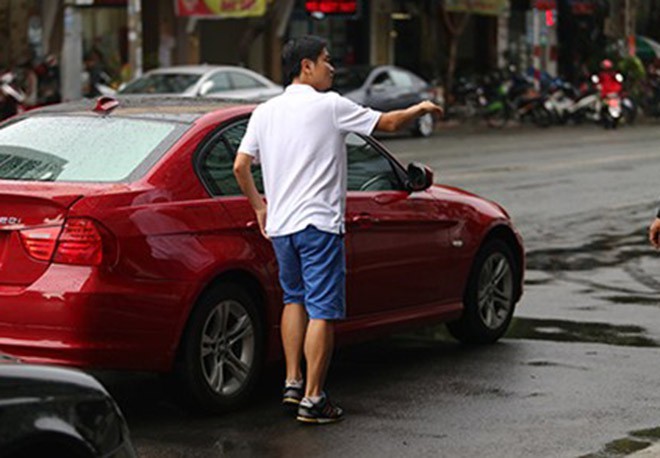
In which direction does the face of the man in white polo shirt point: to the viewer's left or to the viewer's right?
to the viewer's right

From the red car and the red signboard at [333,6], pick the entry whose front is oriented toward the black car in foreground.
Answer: the red signboard

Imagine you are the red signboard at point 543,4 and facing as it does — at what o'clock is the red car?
The red car is roughly at 12 o'clock from the red signboard.

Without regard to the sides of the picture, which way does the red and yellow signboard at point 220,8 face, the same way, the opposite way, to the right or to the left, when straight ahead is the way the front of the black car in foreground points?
to the right

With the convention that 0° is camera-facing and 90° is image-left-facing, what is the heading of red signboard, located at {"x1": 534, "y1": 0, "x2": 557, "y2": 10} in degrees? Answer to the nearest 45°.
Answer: approximately 0°

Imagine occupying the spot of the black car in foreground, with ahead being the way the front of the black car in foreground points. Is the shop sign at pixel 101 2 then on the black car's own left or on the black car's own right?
on the black car's own left

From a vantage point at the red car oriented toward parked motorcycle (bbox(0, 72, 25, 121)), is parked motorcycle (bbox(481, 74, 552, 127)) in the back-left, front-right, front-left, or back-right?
front-right

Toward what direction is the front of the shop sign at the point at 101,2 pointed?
toward the camera

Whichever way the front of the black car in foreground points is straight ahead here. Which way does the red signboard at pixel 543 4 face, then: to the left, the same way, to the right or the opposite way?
to the right

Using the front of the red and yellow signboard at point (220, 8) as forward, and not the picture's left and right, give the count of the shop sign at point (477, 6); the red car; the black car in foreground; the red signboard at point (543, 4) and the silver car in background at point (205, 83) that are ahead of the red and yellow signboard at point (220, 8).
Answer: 3
